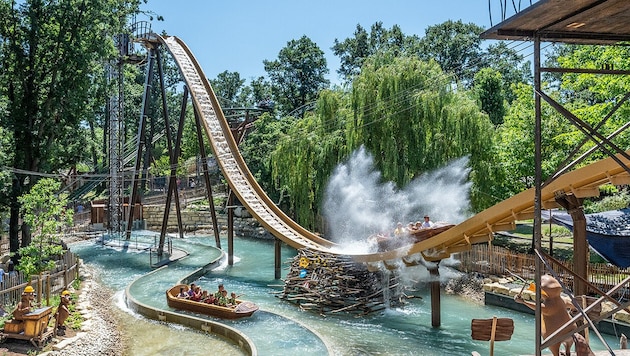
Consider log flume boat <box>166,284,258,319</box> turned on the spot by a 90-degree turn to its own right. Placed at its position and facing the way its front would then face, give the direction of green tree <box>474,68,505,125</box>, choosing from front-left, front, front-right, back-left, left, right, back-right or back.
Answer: back

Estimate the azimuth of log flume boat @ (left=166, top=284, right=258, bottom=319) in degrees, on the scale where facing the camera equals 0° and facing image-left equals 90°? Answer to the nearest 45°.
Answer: approximately 315°

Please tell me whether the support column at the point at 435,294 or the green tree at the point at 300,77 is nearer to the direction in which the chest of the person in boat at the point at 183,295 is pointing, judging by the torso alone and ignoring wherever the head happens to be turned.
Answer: the support column

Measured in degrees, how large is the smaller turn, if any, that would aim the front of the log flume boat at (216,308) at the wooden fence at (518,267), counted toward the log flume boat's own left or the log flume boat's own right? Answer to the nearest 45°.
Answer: approximately 45° to the log flume boat's own left

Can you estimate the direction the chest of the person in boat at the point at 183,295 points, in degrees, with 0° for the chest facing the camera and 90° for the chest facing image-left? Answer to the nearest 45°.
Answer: approximately 270°
